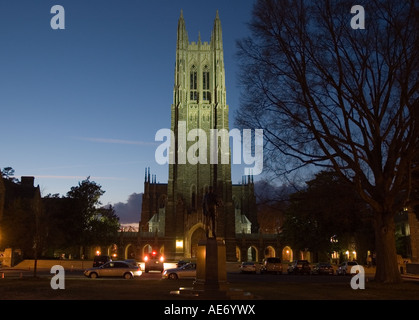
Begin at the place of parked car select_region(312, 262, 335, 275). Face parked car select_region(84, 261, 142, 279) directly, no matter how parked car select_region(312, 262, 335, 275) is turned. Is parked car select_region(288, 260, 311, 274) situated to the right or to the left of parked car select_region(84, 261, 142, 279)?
right

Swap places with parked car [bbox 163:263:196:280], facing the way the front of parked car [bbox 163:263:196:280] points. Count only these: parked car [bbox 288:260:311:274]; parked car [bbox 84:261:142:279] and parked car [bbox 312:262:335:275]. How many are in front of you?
1

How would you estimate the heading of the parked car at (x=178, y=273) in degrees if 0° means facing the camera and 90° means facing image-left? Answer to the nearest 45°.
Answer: approximately 90°

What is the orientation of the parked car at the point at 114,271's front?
to the viewer's left

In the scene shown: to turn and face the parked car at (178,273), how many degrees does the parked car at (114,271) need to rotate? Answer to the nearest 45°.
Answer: approximately 180°

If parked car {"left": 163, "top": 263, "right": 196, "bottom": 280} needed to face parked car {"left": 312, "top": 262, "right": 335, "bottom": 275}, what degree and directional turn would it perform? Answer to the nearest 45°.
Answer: approximately 135° to its right

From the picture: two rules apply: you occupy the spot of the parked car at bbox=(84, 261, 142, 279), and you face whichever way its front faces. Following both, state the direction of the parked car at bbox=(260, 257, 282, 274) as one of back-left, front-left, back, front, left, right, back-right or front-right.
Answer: back-right

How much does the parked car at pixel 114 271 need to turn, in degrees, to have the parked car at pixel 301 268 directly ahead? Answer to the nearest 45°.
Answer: approximately 135° to its right

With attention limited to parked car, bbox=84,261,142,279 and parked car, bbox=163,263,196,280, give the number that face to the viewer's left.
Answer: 2
